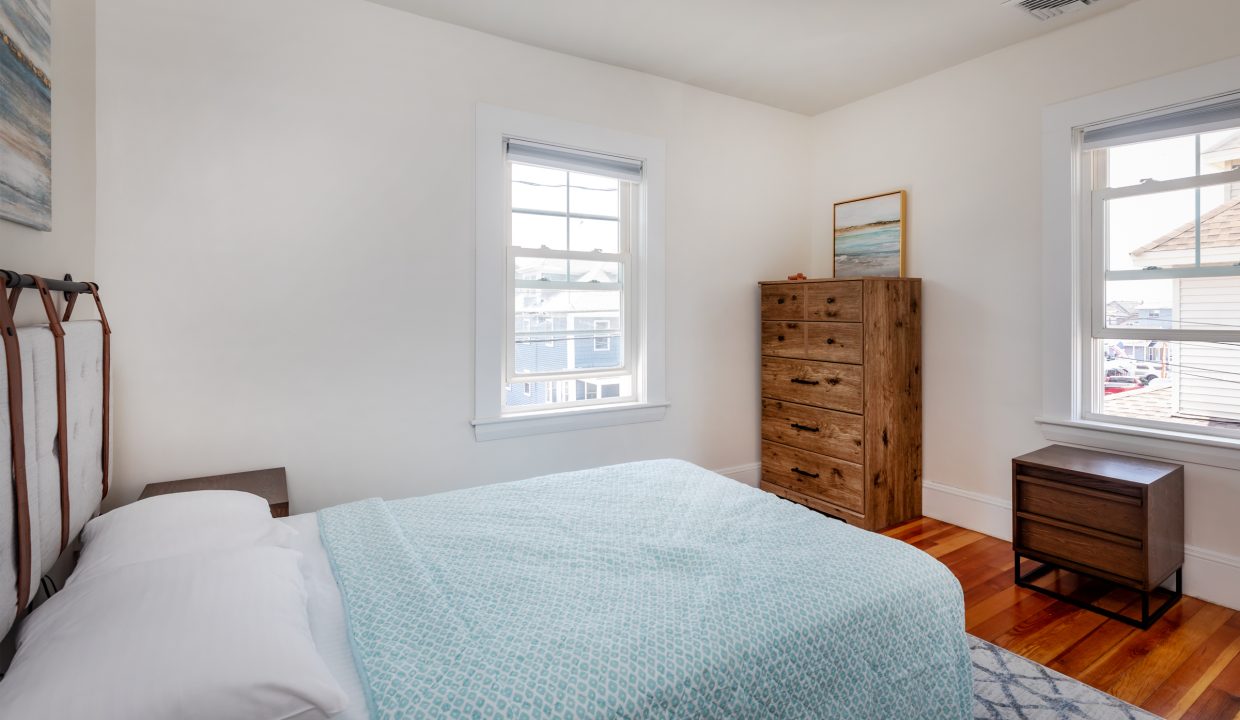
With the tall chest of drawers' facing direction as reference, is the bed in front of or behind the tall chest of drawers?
in front

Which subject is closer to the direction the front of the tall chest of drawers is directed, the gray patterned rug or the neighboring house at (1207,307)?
the gray patterned rug

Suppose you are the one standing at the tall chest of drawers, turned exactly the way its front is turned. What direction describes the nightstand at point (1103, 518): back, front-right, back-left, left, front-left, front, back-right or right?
left

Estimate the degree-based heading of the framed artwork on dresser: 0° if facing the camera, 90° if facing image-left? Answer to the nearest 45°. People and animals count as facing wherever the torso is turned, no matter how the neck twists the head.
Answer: approximately 45°

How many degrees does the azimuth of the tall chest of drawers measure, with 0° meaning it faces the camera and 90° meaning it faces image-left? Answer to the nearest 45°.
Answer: approximately 45°

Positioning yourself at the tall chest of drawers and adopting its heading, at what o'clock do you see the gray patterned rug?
The gray patterned rug is roughly at 10 o'clock from the tall chest of drawers.
